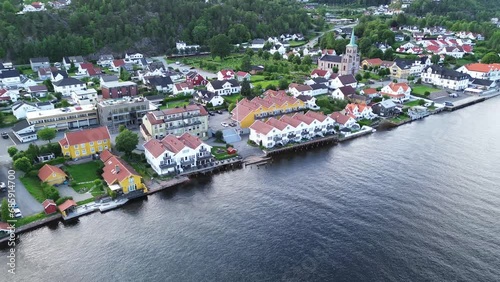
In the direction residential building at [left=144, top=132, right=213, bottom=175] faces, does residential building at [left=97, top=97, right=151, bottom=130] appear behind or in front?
behind

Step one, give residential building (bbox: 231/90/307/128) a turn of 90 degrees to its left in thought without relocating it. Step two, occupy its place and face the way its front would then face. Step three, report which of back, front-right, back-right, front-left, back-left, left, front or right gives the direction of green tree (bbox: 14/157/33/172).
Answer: back

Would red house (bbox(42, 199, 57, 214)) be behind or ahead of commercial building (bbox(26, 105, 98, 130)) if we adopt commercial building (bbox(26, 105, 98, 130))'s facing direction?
ahead

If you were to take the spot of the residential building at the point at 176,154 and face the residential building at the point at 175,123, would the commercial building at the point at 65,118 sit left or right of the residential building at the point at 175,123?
left

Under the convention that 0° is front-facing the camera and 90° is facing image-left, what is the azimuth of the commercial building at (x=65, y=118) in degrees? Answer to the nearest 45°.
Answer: approximately 0°

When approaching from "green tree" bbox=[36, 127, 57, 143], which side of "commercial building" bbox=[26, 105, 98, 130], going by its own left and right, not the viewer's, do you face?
front

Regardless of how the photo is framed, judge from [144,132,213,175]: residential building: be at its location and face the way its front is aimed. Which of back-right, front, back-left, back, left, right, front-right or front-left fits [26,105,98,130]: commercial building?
back

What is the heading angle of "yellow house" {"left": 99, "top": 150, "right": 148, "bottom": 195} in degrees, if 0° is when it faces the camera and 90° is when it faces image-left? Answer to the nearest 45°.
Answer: approximately 315°

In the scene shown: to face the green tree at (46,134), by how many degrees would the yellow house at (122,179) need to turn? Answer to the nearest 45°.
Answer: approximately 180°

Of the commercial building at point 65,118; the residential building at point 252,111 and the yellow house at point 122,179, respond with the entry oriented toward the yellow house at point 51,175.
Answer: the commercial building at point 65,118

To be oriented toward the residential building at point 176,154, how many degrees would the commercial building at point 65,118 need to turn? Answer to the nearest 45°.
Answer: approximately 45° to its left

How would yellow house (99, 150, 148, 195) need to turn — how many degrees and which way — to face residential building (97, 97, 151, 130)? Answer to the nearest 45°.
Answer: approximately 135° to its left

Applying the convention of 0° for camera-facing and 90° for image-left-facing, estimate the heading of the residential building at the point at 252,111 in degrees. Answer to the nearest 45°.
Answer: approximately 315°

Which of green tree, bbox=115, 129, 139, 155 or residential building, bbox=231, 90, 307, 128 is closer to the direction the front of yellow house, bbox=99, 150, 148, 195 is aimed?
the residential building

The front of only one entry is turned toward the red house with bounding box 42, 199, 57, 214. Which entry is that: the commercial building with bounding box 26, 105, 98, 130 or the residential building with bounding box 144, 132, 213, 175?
the commercial building with bounding box 26, 105, 98, 130
